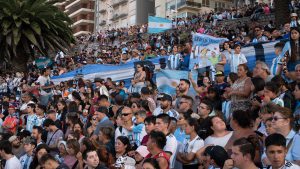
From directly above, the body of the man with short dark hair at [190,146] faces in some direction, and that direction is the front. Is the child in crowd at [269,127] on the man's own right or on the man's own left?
on the man's own left

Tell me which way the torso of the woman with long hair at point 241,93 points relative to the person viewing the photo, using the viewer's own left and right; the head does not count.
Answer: facing the viewer and to the left of the viewer

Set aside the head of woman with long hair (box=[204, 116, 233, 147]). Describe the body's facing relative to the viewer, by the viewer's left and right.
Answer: facing the viewer and to the right of the viewer

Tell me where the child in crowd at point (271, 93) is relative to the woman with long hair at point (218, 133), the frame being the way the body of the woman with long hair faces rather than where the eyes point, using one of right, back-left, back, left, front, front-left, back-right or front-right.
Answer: left

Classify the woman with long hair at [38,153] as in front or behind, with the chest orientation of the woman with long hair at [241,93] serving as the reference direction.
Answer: in front

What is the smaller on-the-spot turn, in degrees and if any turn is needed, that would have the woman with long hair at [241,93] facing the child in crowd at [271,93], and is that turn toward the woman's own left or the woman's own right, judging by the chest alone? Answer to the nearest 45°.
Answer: approximately 90° to the woman's own left

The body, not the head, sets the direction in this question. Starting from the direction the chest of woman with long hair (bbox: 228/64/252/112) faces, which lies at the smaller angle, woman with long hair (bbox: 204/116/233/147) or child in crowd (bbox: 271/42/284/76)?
the woman with long hair

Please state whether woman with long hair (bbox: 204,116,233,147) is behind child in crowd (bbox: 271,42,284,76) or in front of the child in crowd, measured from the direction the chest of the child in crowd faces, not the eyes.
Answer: in front
